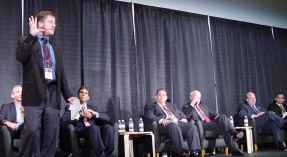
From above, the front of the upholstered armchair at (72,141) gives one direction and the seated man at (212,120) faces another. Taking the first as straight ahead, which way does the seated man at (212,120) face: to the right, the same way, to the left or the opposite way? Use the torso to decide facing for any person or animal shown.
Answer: the same way

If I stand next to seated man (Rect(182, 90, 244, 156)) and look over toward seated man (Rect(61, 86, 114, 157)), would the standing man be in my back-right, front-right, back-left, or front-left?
front-left

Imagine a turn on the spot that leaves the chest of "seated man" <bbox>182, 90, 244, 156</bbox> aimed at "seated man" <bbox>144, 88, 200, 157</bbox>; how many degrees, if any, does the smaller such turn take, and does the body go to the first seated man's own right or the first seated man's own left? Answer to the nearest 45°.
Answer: approximately 90° to the first seated man's own right

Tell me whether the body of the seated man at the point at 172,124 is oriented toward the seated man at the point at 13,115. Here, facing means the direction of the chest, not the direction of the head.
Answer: no

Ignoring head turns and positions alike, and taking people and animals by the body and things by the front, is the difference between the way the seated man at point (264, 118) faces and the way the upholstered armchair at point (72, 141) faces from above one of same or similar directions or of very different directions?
same or similar directions

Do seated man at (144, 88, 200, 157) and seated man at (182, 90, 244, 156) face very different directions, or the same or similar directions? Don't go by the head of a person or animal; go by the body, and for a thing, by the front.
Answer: same or similar directions

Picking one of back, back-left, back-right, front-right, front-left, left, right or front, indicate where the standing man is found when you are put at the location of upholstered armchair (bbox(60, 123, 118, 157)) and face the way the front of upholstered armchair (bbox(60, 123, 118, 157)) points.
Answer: front-right

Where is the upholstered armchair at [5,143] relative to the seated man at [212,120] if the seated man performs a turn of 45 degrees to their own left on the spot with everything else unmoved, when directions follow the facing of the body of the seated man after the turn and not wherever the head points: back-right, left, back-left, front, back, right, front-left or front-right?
back-right

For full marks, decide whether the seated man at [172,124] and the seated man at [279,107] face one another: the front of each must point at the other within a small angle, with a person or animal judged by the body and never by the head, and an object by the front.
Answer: no

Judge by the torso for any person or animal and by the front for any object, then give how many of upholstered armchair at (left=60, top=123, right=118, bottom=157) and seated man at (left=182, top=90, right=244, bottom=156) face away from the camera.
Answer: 0

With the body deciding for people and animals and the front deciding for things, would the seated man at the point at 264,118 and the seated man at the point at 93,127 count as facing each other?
no

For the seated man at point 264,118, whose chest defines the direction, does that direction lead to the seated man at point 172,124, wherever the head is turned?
no

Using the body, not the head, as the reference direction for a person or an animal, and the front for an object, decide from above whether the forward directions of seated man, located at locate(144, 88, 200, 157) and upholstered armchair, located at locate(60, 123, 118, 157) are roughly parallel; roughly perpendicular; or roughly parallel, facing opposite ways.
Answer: roughly parallel

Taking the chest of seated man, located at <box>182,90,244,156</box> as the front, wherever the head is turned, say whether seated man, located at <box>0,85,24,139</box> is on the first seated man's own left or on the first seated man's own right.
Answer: on the first seated man's own right

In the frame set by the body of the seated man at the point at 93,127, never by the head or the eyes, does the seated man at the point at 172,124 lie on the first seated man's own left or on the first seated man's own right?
on the first seated man's own left

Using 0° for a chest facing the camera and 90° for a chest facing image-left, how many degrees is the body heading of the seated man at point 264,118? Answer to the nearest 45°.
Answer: approximately 315°

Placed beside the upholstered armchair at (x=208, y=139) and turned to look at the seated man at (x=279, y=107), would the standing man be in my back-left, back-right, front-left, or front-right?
back-right

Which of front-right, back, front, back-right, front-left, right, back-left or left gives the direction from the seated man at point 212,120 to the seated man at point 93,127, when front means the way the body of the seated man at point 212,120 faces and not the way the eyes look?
right

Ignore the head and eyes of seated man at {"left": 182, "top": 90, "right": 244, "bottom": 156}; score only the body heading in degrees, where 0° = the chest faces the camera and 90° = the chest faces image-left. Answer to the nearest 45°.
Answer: approximately 315°
